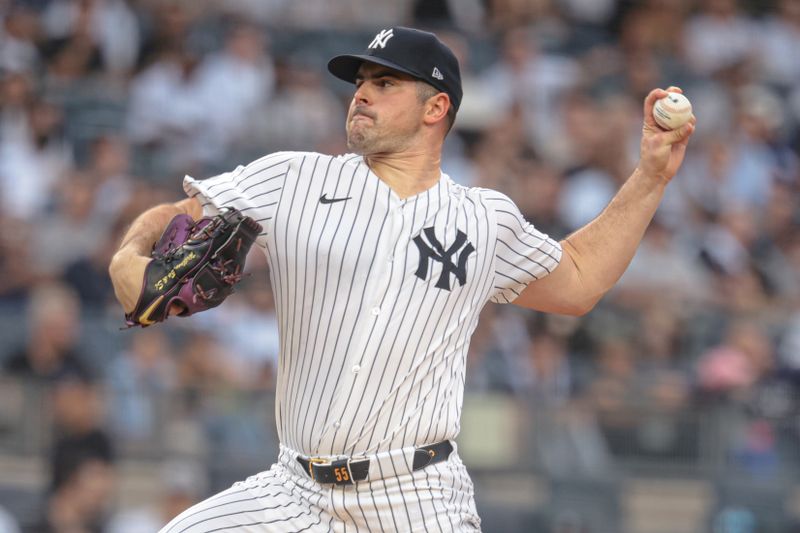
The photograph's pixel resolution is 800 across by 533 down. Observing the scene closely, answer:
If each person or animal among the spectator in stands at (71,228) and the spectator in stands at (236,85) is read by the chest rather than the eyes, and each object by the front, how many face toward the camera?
2

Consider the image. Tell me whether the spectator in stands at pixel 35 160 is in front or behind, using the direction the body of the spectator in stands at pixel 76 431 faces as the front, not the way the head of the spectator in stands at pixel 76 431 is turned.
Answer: behind

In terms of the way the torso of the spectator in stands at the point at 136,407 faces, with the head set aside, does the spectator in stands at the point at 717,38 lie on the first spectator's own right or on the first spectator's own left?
on the first spectator's own left

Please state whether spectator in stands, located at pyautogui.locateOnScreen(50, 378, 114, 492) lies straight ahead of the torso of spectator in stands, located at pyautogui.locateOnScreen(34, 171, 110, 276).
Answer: yes

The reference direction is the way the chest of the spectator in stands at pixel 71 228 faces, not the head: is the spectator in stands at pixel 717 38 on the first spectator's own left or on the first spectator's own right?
on the first spectator's own left
